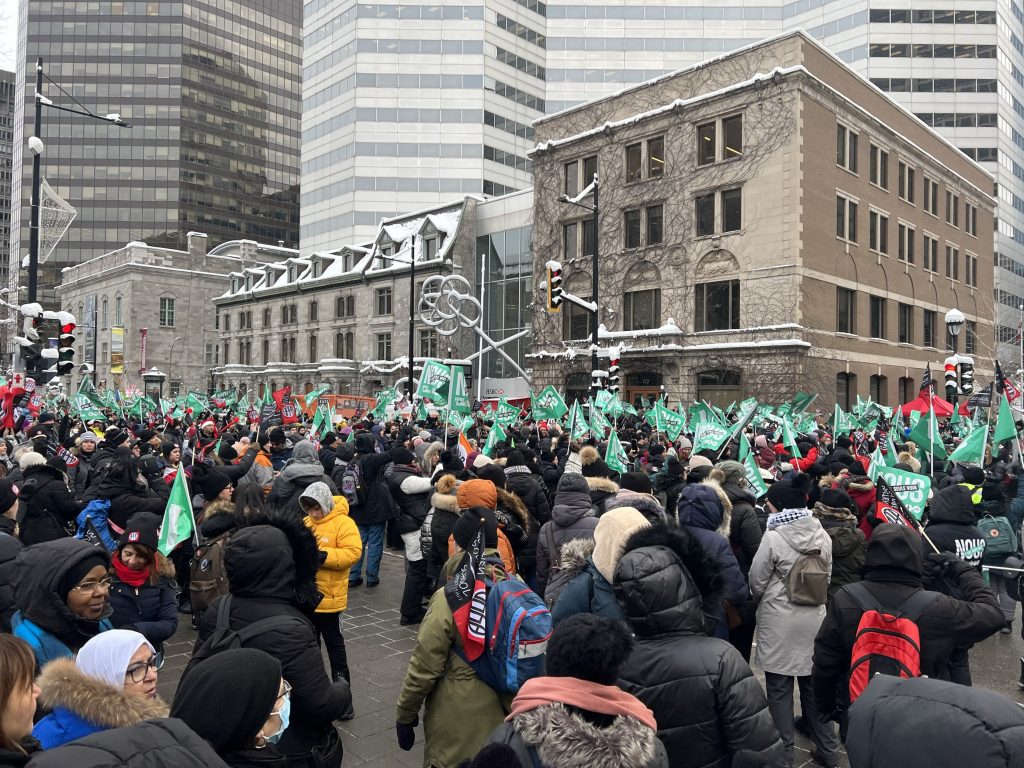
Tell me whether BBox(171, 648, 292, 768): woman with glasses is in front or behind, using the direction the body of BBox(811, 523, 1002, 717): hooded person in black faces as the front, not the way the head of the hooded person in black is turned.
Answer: behind

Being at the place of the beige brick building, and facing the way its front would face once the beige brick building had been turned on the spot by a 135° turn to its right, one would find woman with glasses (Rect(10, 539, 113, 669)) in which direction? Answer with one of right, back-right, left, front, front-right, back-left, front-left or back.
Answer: back

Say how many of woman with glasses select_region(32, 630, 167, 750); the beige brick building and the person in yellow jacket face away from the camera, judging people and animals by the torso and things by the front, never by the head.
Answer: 0

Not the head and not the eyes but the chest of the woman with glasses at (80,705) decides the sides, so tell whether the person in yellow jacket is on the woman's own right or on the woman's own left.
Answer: on the woman's own left

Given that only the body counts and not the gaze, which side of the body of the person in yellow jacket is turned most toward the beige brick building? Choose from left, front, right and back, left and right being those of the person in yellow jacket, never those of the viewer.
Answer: back

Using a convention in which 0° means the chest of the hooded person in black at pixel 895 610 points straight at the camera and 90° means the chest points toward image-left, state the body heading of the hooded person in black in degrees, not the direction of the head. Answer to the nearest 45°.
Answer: approximately 180°

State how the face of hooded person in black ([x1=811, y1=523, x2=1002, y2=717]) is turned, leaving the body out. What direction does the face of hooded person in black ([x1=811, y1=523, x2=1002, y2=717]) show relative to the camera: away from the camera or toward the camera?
away from the camera

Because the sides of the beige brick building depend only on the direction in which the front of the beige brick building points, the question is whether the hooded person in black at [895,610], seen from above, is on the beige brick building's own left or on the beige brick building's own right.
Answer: on the beige brick building's own left

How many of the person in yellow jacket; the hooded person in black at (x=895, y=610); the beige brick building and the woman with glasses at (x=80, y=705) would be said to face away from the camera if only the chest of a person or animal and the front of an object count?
1
